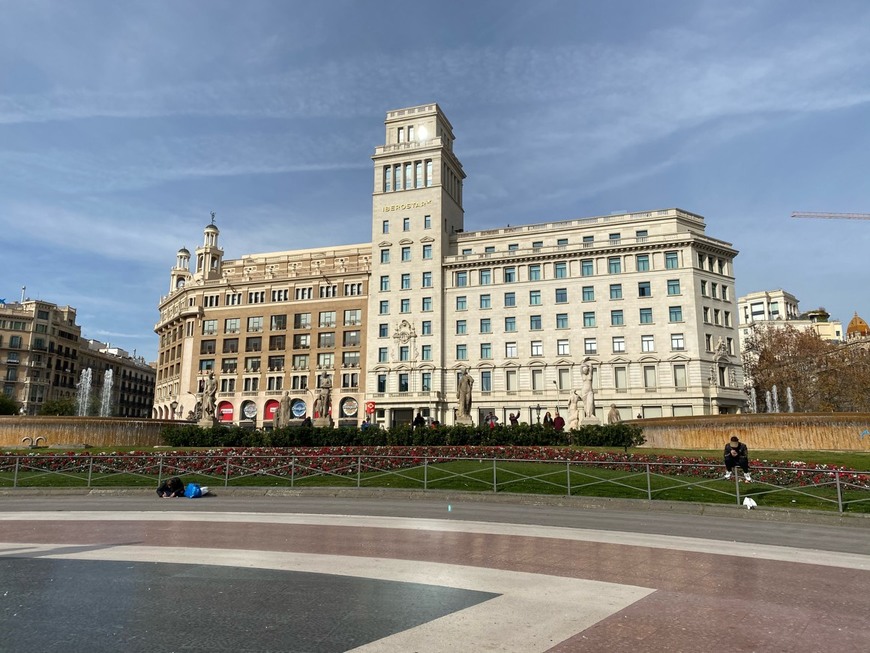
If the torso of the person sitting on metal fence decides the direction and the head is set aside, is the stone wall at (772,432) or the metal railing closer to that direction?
the metal railing

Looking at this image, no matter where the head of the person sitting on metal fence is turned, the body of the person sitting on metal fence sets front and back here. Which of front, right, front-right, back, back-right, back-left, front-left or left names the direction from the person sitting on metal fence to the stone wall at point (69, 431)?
right

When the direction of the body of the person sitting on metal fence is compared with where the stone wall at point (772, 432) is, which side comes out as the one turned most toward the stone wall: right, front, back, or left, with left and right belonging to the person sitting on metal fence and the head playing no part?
back

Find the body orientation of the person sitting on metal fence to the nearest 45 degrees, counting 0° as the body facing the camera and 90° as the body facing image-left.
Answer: approximately 0°
